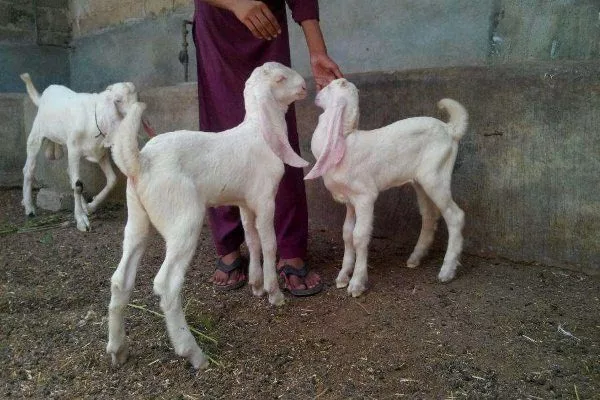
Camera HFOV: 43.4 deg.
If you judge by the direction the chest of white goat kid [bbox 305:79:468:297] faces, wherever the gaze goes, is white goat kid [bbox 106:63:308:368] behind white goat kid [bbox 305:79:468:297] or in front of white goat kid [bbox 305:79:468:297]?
in front

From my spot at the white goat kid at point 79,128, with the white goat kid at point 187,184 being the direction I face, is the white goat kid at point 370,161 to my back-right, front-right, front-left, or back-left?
front-left

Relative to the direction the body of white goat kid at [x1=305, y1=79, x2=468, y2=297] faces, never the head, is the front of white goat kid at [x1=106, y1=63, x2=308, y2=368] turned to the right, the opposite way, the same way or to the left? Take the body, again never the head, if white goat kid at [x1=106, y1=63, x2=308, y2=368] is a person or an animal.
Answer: the opposite way

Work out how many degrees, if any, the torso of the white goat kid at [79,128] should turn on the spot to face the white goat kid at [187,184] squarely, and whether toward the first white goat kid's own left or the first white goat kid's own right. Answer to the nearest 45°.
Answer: approximately 45° to the first white goat kid's own right

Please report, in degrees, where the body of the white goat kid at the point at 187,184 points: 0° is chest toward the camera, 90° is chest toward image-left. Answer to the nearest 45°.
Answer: approximately 225°

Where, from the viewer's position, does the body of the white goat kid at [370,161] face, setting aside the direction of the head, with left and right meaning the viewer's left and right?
facing the viewer and to the left of the viewer

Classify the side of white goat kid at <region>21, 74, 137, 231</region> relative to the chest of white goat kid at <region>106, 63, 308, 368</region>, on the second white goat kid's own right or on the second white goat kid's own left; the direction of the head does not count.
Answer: on the second white goat kid's own left

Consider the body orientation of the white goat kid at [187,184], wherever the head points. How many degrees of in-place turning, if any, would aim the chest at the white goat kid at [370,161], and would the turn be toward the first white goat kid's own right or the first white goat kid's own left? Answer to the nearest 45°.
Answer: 0° — it already faces it

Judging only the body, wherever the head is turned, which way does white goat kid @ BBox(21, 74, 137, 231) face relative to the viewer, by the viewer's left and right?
facing the viewer and to the right of the viewer

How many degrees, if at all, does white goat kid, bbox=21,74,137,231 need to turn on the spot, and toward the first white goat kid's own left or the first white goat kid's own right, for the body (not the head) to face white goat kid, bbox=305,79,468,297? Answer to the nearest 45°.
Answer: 0° — it already faces it

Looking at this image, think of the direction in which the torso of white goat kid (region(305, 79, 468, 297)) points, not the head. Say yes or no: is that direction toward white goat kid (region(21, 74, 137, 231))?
no
